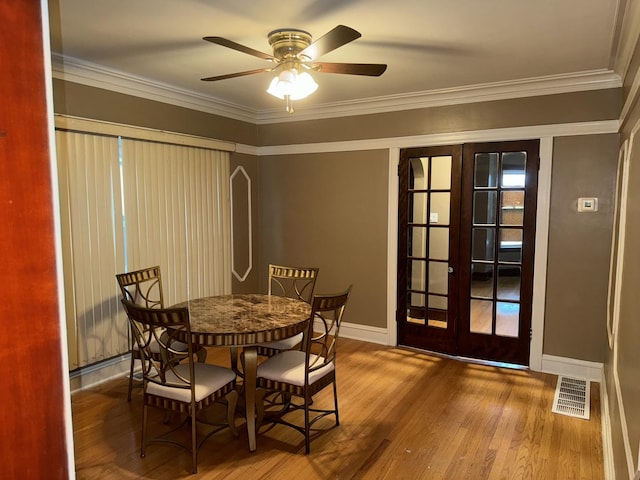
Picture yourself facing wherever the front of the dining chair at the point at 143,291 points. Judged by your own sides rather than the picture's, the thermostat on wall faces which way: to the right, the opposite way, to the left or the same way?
to the right

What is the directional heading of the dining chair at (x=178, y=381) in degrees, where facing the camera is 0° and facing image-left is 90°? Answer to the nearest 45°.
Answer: approximately 225°

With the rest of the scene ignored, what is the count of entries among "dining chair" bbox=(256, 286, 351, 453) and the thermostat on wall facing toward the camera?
1

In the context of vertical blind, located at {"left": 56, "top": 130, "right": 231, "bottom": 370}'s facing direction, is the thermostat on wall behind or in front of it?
in front

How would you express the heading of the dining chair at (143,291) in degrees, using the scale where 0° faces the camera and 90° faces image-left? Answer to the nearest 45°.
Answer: approximately 315°

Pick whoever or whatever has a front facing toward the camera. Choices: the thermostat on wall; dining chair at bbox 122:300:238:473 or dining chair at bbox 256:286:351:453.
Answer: the thermostat on wall

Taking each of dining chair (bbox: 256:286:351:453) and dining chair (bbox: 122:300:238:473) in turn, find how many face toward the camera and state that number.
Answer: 0

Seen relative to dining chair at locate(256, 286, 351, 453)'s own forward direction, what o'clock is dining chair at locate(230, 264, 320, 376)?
dining chair at locate(230, 264, 320, 376) is roughly at 1 o'clock from dining chair at locate(256, 286, 351, 453).

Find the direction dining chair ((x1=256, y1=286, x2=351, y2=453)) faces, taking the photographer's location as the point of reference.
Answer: facing away from the viewer and to the left of the viewer

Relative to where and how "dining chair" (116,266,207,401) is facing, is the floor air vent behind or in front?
in front

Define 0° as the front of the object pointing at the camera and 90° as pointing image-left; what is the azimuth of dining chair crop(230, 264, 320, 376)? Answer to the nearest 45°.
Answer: approximately 45°

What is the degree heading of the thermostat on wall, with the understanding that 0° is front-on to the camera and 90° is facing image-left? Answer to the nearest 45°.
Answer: approximately 0°
